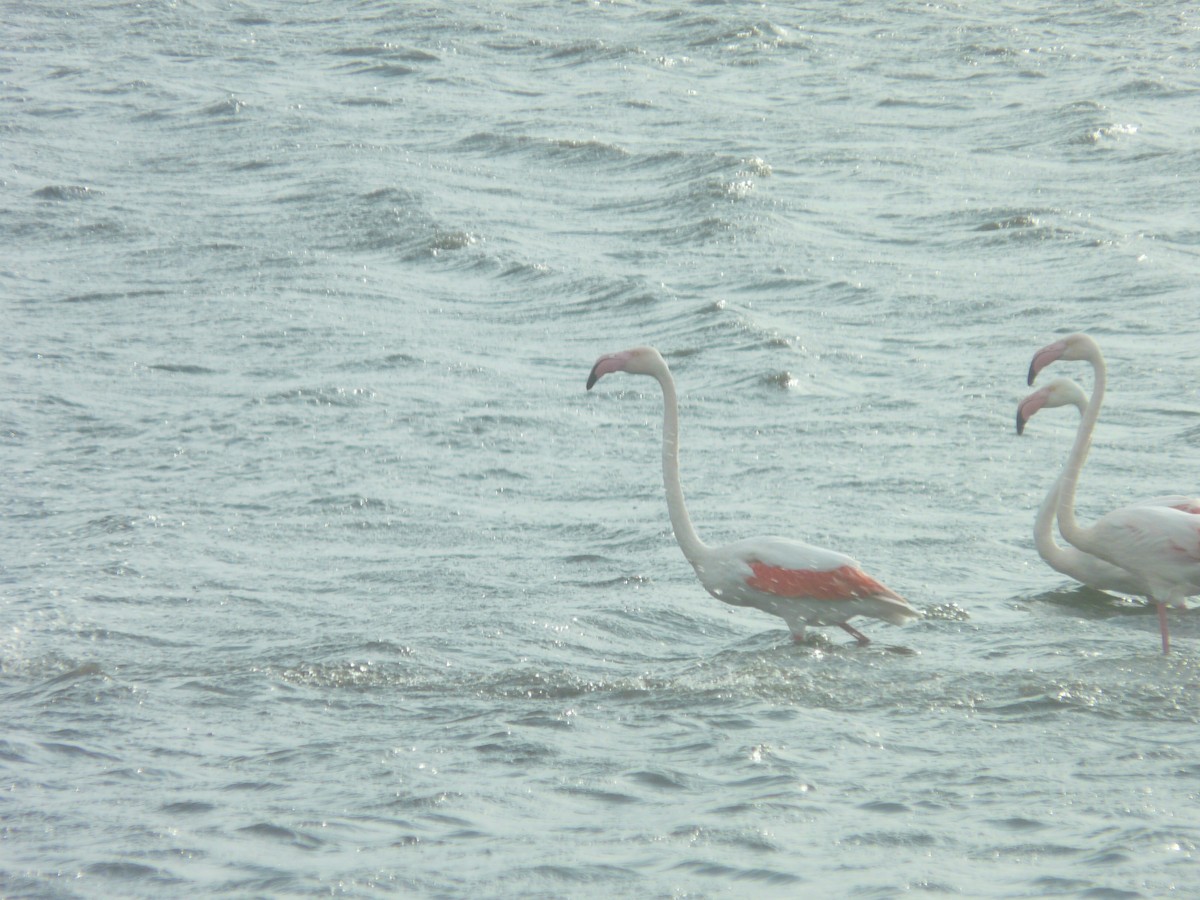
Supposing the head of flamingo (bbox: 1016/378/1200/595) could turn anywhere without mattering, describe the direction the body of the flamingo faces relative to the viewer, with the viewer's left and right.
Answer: facing to the left of the viewer

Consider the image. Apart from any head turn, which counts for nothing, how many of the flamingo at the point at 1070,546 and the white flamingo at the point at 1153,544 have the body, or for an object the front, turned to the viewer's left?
2

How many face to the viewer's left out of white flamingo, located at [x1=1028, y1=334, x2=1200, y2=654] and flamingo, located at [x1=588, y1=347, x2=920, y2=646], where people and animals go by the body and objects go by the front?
2

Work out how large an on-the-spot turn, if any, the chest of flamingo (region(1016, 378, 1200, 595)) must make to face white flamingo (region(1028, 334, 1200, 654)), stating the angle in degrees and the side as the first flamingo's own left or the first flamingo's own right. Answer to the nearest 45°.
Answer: approximately 135° to the first flamingo's own left

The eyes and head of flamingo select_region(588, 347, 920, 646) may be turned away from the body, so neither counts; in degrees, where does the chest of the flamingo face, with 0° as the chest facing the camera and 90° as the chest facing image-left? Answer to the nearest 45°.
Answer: approximately 90°

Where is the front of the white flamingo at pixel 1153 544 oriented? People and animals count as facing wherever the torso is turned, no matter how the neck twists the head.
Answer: to the viewer's left

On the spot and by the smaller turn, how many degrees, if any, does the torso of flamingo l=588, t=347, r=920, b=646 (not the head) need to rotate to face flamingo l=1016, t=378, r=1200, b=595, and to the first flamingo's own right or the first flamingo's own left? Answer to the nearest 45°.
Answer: approximately 135° to the first flamingo's own right

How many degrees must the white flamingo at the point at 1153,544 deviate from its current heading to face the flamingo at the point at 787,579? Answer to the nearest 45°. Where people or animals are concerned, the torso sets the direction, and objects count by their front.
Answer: approximately 45° to its left

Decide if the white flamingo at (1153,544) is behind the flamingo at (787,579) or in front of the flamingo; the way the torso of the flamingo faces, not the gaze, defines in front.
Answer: behind
